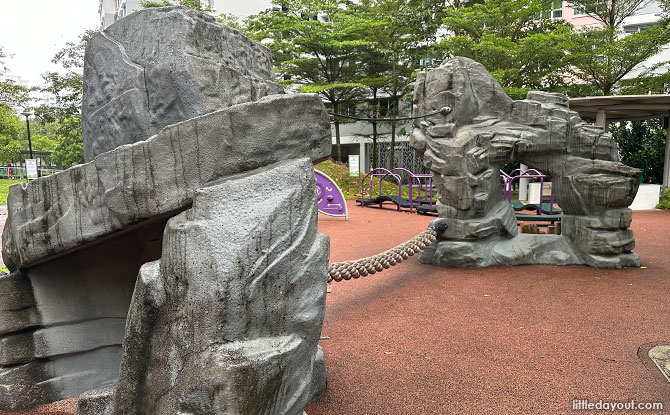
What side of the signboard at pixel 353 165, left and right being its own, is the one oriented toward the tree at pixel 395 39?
back

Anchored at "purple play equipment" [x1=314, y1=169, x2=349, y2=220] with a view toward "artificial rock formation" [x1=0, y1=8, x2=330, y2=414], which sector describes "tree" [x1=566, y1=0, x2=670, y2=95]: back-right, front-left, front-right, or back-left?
back-left

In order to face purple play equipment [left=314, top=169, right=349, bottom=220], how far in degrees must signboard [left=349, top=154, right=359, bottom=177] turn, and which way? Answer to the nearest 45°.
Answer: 0° — it already faces it

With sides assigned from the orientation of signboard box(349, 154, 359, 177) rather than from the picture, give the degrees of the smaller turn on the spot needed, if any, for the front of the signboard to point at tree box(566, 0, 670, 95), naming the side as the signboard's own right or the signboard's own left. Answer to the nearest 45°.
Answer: approximately 90° to the signboard's own left

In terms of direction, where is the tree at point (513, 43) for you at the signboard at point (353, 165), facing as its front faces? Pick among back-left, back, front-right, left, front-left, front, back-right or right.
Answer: left

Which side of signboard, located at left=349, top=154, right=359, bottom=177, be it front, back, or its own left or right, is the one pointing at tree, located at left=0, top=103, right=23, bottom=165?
right

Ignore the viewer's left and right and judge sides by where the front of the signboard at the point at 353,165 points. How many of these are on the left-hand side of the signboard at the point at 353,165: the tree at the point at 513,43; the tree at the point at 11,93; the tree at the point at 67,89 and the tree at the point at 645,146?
2

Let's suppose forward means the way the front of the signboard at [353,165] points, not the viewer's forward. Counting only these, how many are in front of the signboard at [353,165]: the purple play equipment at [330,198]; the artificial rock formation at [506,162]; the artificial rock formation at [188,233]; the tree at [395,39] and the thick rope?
4

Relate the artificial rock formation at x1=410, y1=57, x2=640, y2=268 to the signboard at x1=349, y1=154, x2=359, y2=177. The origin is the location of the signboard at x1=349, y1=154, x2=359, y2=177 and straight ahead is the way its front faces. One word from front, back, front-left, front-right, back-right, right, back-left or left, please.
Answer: front

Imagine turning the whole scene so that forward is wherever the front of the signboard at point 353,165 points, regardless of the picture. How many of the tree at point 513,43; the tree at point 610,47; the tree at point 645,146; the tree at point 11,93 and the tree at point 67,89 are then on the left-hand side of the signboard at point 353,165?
3

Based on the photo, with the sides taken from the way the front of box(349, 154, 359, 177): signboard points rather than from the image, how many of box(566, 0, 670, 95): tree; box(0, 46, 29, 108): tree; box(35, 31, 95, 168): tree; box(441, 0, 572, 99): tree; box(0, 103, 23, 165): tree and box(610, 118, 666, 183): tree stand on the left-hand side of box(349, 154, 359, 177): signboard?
3

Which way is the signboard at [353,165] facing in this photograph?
toward the camera

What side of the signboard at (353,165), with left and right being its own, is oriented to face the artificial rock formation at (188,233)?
front

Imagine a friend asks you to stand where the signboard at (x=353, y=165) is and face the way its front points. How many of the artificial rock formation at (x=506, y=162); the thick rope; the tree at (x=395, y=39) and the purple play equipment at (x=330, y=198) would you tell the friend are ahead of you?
3

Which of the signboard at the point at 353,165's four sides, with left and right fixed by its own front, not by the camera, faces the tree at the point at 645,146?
left

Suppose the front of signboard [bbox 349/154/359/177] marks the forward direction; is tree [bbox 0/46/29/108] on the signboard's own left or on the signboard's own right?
on the signboard's own right
